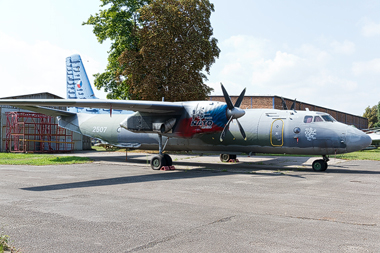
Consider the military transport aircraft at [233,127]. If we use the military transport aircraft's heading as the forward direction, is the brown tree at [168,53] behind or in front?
behind

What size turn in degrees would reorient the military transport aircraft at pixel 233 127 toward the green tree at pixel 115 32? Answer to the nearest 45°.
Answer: approximately 180°
